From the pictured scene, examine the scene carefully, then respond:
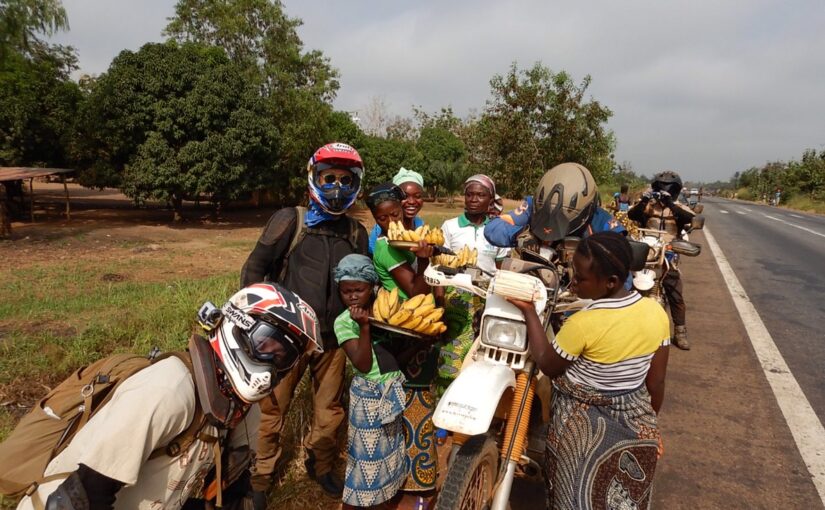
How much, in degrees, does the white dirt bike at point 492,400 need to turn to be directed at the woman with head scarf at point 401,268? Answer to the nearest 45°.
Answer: approximately 90° to its right

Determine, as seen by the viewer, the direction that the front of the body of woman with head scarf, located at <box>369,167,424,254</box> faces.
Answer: toward the camera

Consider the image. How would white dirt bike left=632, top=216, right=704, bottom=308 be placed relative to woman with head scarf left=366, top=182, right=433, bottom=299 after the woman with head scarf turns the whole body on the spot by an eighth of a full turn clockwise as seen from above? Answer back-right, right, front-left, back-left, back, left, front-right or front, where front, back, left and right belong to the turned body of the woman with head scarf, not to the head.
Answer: back-left

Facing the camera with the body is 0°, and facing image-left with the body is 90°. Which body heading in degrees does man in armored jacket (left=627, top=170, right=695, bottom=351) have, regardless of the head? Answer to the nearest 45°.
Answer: approximately 0°

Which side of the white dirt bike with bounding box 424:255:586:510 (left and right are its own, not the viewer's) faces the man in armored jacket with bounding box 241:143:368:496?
right

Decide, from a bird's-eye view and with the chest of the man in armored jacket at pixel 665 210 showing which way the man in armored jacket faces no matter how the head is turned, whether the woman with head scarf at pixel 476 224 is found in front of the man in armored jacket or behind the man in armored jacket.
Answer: in front

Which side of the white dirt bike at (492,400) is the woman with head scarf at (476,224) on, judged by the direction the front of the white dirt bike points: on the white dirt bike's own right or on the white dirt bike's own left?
on the white dirt bike's own right

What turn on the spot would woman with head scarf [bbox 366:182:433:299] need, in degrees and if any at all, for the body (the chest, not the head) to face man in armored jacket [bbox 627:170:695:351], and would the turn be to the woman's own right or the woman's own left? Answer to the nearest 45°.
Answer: approximately 90° to the woman's own left

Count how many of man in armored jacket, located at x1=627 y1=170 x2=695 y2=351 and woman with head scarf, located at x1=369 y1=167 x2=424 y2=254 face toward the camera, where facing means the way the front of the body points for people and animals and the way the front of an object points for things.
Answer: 2

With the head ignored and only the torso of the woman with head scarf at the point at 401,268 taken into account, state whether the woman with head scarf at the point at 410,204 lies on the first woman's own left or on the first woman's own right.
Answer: on the first woman's own left
